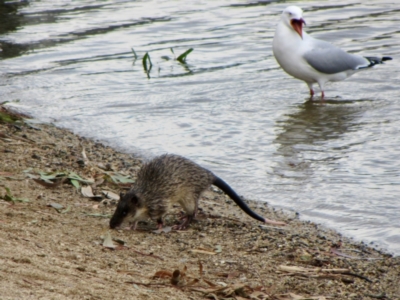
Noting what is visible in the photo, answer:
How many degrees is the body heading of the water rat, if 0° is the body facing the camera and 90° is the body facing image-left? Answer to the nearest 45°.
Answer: approximately 90°

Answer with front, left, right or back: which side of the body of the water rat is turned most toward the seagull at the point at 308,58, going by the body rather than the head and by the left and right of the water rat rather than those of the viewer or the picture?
right

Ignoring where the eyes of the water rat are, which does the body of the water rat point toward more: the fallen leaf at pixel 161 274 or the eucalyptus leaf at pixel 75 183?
the eucalyptus leaf

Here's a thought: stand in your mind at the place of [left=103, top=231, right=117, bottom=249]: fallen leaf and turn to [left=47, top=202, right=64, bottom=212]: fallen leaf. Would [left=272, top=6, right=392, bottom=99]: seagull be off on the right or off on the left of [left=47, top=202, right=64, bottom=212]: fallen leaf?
right

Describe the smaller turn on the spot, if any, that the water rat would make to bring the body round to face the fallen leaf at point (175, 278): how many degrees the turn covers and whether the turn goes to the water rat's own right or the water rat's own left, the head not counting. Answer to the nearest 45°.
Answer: approximately 90° to the water rat's own left

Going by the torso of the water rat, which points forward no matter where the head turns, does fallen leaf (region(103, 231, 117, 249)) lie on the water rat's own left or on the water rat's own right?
on the water rat's own left

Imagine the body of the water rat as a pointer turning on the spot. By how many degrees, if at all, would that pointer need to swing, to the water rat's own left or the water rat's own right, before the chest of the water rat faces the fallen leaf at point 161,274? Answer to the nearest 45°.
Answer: approximately 90° to the water rat's own left
